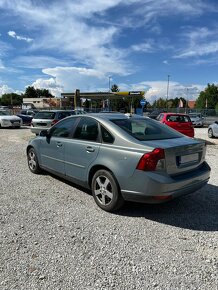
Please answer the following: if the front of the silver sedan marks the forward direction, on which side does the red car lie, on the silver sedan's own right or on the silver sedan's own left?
on the silver sedan's own right

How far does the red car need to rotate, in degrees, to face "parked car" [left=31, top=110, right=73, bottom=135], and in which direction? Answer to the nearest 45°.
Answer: approximately 45° to its left

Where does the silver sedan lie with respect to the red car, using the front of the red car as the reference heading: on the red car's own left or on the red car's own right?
on the red car's own left

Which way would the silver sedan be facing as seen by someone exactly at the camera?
facing away from the viewer and to the left of the viewer

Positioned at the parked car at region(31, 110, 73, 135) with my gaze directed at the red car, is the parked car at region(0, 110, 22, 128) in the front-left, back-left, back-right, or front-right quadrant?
back-left

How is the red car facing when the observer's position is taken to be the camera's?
facing away from the viewer and to the left of the viewer

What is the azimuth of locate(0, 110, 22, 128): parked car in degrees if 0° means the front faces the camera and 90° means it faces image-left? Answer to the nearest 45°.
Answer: approximately 315°
